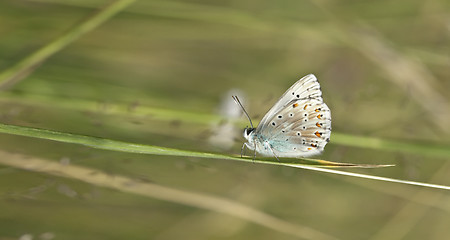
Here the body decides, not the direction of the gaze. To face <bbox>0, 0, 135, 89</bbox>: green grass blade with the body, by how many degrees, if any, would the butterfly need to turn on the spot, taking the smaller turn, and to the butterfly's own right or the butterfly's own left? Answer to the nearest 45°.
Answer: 0° — it already faces it

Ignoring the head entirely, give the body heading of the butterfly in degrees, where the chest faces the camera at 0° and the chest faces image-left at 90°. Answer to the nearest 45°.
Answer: approximately 90°
